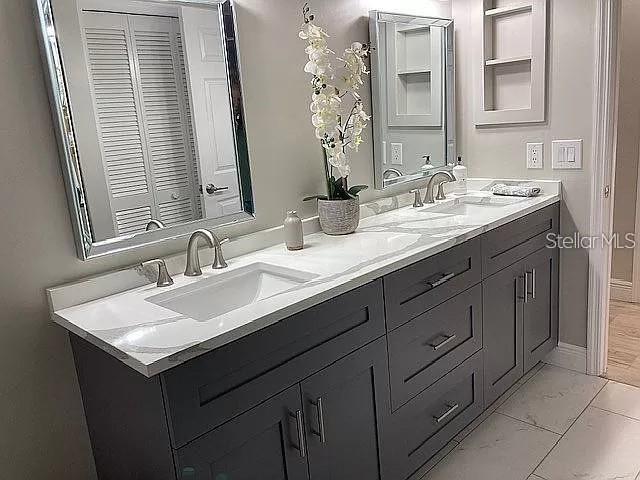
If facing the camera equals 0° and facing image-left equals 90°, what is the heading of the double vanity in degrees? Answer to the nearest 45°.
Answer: approximately 315°

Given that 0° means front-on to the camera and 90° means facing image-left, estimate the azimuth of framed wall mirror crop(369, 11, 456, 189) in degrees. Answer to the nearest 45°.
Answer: approximately 315°

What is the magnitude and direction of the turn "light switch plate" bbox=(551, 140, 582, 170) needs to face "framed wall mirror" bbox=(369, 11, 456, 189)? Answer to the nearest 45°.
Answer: approximately 90° to its right

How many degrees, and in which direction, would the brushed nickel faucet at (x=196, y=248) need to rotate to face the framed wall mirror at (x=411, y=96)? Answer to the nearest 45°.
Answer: approximately 90° to its left

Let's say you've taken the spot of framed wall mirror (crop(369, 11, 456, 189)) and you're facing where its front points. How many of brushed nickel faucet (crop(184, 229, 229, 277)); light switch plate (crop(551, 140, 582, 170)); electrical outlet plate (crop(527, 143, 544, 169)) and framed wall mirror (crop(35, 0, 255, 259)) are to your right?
2

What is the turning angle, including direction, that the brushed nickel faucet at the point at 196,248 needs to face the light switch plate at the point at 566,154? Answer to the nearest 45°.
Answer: approximately 45° to its left
